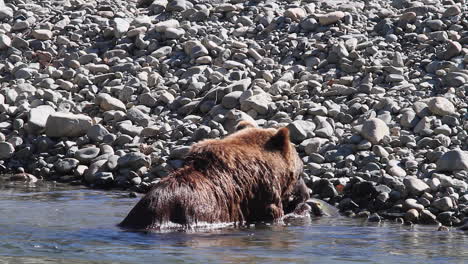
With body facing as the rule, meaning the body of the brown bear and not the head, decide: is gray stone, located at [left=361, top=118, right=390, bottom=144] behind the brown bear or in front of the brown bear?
in front

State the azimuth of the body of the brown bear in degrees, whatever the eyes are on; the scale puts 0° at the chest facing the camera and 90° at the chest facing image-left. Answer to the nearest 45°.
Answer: approximately 225°

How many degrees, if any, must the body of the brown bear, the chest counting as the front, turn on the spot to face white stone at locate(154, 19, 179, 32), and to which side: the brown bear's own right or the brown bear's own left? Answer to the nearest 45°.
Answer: approximately 45° to the brown bear's own left

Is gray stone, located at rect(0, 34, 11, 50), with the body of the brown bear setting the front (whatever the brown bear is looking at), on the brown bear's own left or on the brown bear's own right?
on the brown bear's own left

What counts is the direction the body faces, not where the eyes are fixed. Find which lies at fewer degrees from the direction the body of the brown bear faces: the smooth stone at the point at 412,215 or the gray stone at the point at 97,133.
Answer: the smooth stone

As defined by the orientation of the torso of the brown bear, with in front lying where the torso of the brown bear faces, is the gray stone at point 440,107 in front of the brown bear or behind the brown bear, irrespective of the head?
in front

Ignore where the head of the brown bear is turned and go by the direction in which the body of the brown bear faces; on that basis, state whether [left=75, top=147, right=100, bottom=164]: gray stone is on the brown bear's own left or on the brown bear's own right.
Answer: on the brown bear's own left
